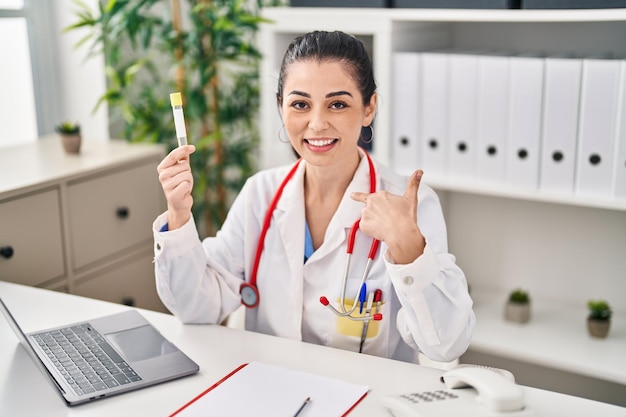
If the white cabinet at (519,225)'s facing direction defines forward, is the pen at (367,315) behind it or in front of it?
in front

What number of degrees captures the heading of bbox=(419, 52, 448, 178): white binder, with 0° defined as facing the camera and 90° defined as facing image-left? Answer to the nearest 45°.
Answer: approximately 0°

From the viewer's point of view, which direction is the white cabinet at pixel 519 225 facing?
toward the camera

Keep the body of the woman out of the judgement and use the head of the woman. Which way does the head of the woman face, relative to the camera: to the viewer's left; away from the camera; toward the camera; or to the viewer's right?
toward the camera

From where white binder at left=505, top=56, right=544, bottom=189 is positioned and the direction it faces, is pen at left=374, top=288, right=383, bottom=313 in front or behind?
in front

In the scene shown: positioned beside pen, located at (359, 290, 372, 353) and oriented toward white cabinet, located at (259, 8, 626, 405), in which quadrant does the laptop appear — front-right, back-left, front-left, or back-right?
back-left

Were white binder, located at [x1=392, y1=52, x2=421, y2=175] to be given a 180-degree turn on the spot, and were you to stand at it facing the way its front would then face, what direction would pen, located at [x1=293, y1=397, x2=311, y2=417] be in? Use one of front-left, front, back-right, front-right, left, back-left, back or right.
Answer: back

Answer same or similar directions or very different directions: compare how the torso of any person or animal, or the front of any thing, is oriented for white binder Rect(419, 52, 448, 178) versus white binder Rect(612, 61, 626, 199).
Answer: same or similar directions

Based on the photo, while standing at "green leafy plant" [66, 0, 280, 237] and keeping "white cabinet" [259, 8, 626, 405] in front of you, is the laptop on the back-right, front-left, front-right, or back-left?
front-right

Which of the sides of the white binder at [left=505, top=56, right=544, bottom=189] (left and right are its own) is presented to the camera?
front

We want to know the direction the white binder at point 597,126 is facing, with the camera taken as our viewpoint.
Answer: facing the viewer

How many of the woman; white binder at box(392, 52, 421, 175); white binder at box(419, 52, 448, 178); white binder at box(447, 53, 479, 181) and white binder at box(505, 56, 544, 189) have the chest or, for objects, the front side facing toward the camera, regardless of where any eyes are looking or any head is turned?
5

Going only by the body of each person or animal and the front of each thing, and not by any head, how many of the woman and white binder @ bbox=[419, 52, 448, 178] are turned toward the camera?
2
